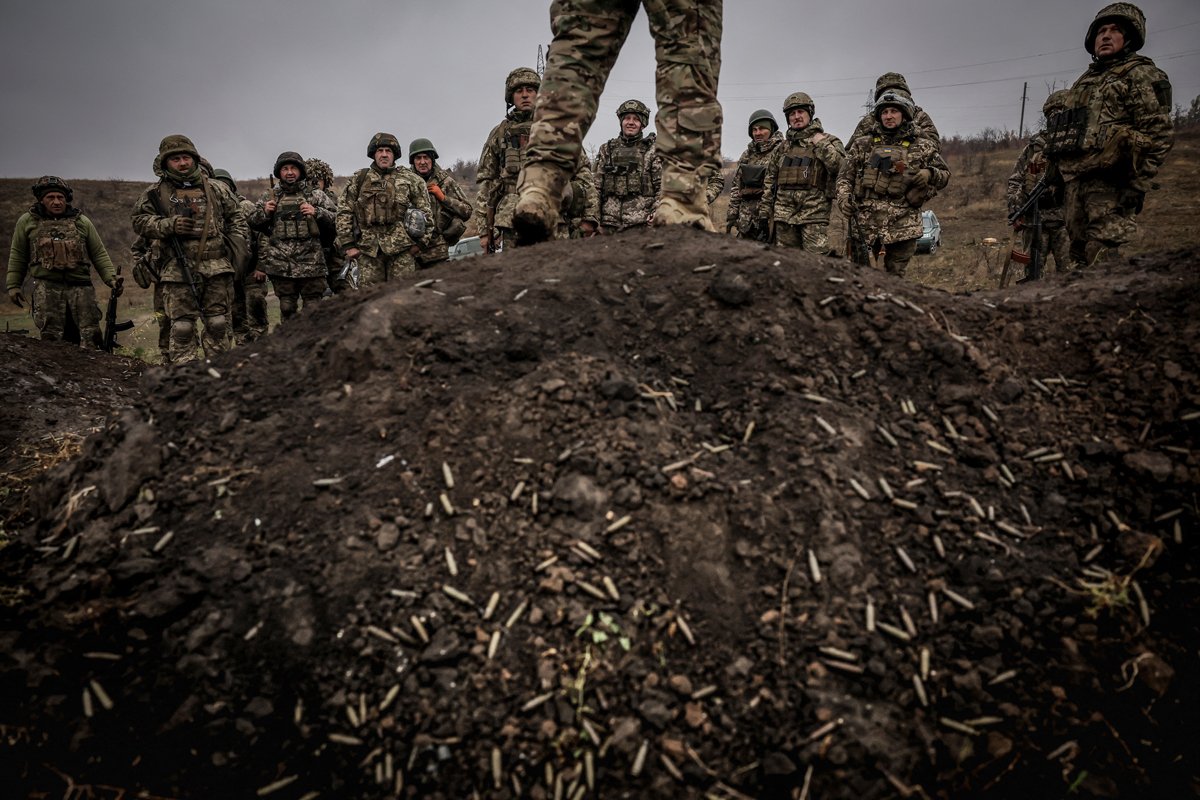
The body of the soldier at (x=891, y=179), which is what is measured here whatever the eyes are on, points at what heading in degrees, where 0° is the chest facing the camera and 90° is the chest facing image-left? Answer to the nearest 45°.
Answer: approximately 0°

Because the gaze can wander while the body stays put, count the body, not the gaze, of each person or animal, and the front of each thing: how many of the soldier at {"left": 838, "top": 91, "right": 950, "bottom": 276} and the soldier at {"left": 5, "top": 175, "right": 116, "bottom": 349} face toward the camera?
2

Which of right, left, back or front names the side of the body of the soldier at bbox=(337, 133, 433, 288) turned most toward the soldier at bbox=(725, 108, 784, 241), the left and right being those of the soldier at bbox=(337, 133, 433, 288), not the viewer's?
left
